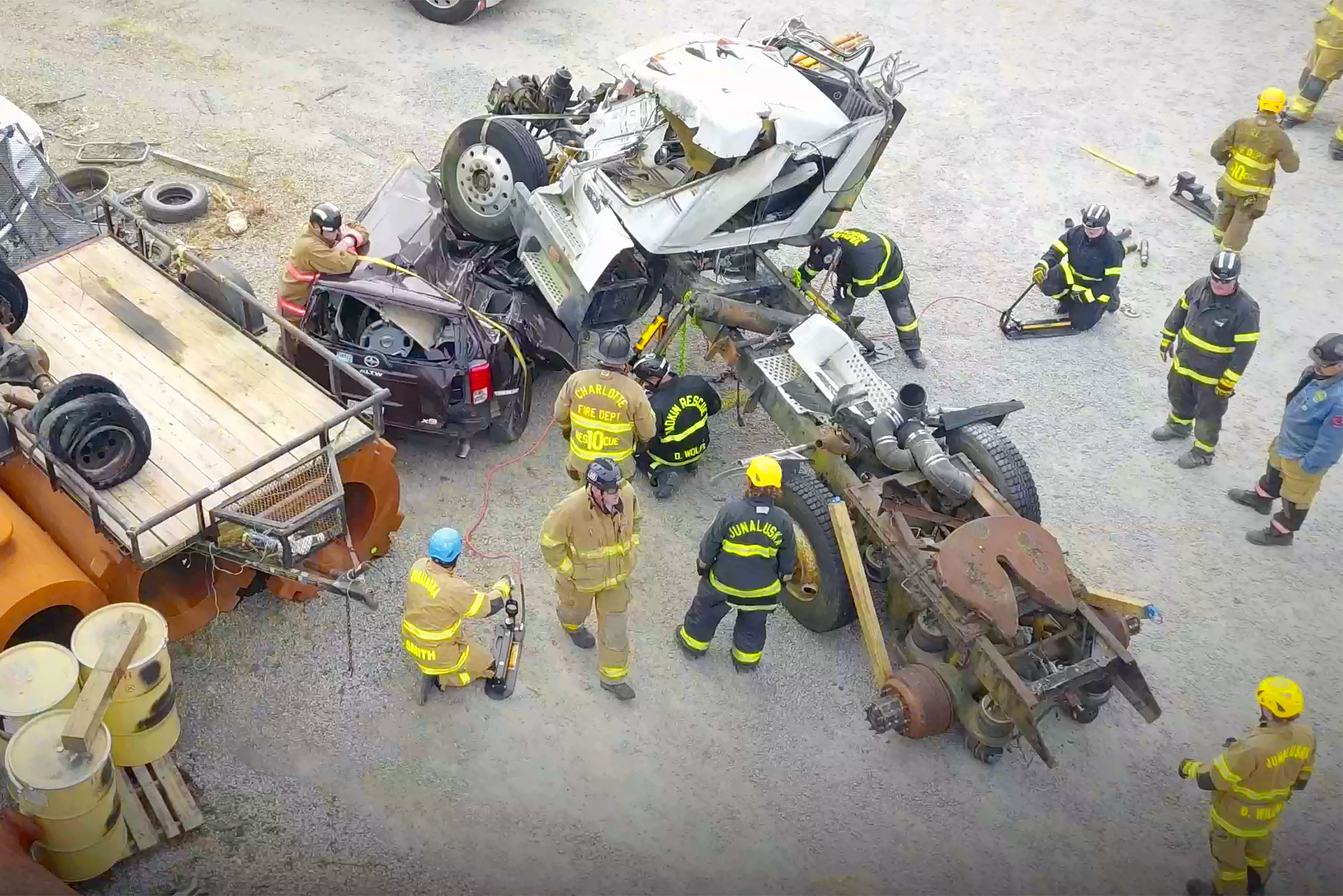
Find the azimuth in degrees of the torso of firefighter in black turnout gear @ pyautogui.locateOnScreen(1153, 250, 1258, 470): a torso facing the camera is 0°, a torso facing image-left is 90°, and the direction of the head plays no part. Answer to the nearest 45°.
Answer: approximately 45°

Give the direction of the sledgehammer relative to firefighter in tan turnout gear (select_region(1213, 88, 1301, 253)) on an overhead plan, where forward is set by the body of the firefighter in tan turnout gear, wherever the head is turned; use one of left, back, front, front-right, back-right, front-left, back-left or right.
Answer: front-left

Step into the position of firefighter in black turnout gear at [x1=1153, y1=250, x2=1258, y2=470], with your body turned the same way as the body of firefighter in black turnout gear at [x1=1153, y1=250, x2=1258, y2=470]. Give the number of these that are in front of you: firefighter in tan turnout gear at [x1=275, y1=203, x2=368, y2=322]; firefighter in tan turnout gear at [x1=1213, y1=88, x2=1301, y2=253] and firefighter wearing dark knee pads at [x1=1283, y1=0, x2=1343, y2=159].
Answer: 1

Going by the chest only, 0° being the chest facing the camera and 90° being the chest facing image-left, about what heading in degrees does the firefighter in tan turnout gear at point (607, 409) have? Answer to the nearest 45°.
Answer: approximately 180°

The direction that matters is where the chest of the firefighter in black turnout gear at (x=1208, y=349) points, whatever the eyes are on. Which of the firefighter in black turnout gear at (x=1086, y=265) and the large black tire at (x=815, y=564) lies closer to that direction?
the large black tire

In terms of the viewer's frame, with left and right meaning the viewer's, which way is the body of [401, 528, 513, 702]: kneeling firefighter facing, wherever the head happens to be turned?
facing away from the viewer and to the right of the viewer

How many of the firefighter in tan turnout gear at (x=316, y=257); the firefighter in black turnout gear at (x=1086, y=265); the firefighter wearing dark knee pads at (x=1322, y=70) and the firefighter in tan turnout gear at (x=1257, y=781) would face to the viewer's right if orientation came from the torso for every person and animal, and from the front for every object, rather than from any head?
1

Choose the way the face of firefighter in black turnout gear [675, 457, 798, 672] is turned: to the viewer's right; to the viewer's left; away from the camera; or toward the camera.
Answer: away from the camera

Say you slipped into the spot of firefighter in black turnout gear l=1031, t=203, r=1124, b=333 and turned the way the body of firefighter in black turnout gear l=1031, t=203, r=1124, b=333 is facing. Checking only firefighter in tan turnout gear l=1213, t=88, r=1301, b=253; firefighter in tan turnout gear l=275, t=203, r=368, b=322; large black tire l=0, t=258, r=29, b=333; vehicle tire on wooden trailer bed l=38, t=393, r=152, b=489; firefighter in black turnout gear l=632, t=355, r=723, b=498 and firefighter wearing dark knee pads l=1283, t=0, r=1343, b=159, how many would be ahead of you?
4

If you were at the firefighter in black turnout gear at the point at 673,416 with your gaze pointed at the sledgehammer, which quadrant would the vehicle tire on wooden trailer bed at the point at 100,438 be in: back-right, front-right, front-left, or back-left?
back-left

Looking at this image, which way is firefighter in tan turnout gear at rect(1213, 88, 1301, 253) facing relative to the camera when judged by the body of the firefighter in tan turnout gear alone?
away from the camera

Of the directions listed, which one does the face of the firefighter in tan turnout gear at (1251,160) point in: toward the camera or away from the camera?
away from the camera

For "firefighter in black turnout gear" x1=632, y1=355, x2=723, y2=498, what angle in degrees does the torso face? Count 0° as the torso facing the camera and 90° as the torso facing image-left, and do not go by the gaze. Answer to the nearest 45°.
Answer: approximately 135°
